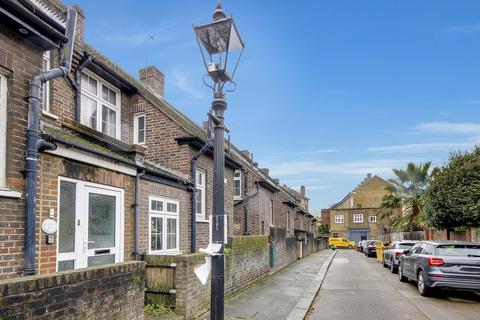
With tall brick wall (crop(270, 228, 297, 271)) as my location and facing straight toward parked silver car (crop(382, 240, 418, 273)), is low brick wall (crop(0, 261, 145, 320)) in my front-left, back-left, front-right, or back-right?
back-right

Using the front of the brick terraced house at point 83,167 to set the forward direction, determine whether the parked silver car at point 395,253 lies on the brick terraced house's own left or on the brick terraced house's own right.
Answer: on the brick terraced house's own left

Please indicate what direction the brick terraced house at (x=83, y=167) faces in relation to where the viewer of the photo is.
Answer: facing the viewer and to the right of the viewer

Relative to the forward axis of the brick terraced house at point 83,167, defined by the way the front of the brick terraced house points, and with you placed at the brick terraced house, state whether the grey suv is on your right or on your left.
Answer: on your left

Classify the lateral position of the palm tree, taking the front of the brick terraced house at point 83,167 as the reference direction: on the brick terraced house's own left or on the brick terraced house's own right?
on the brick terraced house's own left
